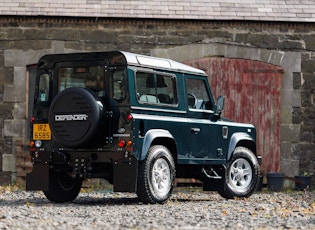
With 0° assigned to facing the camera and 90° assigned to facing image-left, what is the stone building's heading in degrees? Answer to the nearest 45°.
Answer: approximately 0°

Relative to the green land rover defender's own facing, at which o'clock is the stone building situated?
The stone building is roughly at 11 o'clock from the green land rover defender.

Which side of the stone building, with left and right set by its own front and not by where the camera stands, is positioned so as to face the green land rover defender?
front

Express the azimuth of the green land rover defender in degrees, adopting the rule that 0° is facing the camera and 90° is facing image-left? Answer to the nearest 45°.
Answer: approximately 225°

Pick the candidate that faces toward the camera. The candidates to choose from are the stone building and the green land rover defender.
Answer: the stone building

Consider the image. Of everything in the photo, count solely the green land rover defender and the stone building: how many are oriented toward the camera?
1
